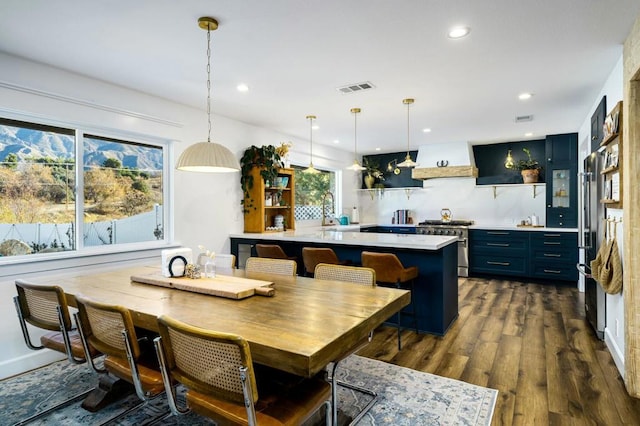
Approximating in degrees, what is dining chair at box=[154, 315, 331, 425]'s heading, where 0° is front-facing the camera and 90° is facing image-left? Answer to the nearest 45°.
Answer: approximately 225°

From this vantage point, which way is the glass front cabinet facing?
toward the camera

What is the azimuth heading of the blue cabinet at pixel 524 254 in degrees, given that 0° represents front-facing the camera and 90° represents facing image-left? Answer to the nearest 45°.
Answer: approximately 0°

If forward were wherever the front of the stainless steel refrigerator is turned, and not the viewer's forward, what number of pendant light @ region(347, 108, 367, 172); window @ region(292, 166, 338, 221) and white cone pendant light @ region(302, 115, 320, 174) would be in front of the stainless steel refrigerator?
3

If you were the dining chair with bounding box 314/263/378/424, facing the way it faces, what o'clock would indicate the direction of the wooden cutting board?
The wooden cutting board is roughly at 1 o'clock from the dining chair.

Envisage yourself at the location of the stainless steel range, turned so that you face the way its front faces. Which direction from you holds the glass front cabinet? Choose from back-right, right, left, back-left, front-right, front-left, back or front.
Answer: left

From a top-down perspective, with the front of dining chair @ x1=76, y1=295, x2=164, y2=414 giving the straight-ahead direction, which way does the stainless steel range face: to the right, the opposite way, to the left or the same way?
the opposite way

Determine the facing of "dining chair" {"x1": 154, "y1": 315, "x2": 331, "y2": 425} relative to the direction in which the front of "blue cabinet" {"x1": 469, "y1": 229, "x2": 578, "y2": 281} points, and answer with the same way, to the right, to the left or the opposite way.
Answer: the opposite way

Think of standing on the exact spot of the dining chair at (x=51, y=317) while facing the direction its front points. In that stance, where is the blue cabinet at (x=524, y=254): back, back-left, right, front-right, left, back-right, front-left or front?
front-right

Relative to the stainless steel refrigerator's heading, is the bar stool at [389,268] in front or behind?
in front

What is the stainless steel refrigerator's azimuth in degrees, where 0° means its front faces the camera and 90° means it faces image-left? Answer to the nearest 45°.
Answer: approximately 90°

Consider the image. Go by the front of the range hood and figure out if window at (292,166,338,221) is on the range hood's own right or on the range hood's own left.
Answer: on the range hood's own right

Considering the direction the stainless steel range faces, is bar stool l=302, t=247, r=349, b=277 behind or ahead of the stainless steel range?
ahead

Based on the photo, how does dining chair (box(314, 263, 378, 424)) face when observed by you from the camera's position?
facing the viewer and to the left of the viewer

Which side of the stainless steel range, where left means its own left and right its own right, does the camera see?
front

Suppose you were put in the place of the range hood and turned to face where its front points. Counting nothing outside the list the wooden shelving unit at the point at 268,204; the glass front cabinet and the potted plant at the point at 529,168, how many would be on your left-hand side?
2

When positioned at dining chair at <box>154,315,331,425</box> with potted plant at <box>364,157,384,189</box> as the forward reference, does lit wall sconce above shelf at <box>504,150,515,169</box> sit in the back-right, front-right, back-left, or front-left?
front-right
